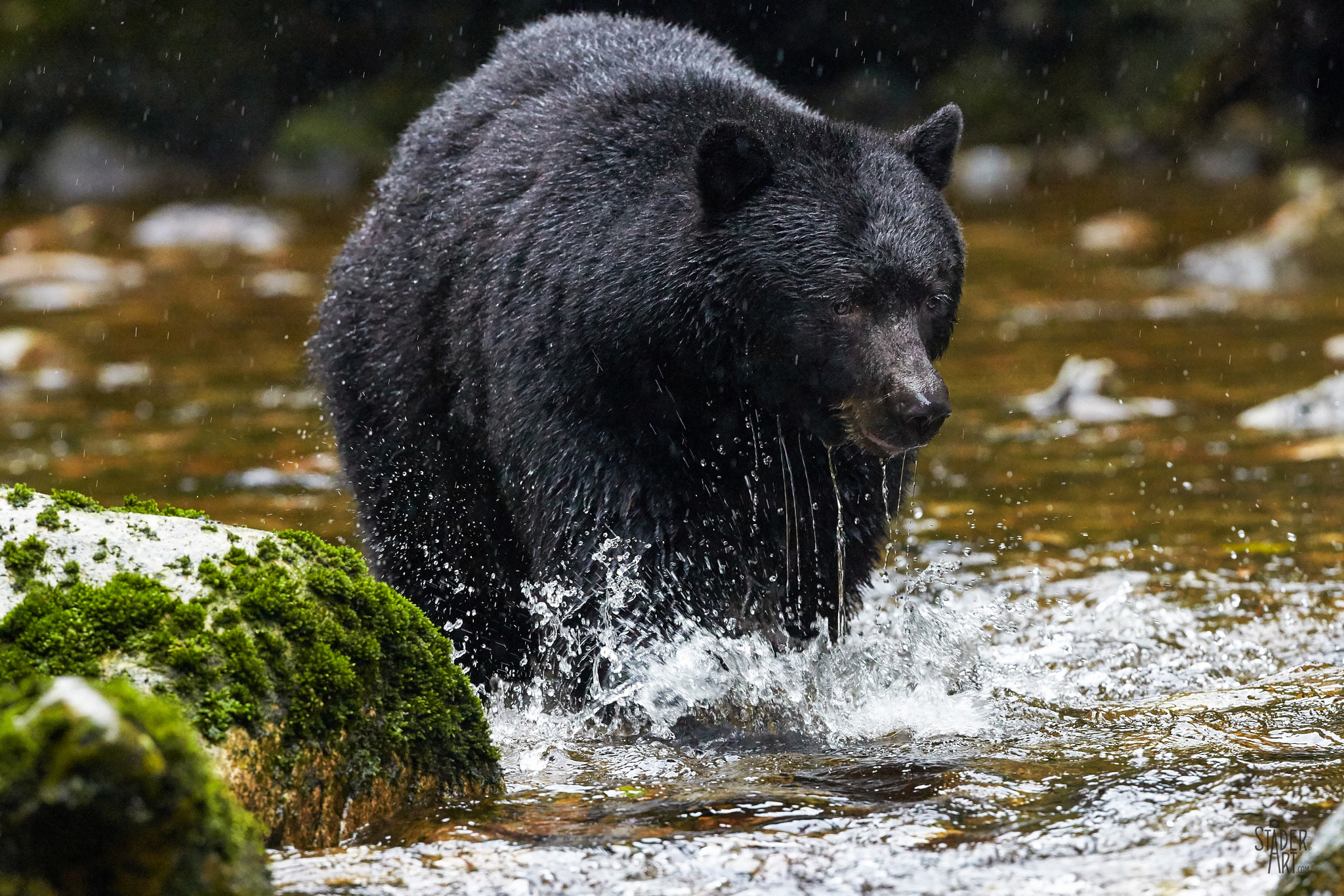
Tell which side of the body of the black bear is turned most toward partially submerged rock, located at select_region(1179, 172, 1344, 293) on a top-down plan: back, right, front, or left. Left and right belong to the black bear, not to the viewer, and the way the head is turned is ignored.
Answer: left

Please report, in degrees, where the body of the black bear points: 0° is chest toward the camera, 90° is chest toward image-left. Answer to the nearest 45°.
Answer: approximately 315°

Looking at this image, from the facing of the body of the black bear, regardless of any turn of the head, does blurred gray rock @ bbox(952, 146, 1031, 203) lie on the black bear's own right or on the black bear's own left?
on the black bear's own left

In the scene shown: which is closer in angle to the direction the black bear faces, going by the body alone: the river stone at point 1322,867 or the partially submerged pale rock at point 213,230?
the river stone

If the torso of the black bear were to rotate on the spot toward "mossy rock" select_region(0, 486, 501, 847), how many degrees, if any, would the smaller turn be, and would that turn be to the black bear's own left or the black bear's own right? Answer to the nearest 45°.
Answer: approximately 90° to the black bear's own right

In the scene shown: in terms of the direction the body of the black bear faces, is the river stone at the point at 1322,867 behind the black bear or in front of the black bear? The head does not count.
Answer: in front

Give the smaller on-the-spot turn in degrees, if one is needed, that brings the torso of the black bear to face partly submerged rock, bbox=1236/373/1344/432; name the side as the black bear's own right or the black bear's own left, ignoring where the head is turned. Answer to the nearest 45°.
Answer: approximately 90° to the black bear's own left

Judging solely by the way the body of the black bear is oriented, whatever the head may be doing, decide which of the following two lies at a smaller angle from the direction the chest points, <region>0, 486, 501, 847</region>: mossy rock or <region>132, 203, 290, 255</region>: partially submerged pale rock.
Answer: the mossy rock

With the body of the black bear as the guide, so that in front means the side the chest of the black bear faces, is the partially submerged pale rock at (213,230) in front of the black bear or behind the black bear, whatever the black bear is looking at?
behind

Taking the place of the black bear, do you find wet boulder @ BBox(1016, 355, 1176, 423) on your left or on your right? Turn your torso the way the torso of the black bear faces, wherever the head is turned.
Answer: on your left
